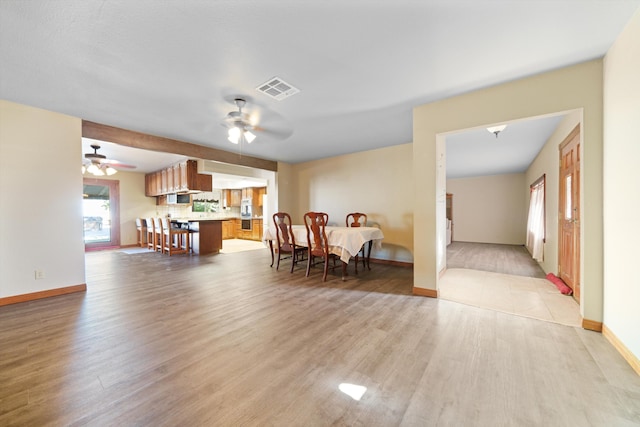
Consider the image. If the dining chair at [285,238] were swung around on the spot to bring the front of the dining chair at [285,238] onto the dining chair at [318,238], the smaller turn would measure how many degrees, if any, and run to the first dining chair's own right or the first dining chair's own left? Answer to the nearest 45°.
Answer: approximately 90° to the first dining chair's own right

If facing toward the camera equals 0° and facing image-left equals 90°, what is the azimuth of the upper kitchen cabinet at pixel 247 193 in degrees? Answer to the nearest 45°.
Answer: approximately 0°

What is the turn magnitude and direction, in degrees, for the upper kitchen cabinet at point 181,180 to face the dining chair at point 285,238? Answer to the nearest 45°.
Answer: approximately 90° to its left

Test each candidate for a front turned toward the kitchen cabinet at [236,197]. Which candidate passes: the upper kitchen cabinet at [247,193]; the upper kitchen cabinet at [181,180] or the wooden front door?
the wooden front door

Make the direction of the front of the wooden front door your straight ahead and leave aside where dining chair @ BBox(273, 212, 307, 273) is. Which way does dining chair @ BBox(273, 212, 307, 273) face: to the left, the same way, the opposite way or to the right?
to the right

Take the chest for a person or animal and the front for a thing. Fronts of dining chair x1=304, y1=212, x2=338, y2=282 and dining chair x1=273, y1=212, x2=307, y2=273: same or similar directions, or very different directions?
same or similar directions

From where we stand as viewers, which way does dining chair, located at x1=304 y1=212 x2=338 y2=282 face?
facing away from the viewer and to the right of the viewer

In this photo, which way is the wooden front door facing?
to the viewer's left

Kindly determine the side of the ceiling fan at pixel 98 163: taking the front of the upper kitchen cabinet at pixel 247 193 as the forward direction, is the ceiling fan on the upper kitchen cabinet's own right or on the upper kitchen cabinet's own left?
on the upper kitchen cabinet's own right

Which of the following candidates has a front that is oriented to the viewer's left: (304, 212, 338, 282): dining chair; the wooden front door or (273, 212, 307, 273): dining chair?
the wooden front door

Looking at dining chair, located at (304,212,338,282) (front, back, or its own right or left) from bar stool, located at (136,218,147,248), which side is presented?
left

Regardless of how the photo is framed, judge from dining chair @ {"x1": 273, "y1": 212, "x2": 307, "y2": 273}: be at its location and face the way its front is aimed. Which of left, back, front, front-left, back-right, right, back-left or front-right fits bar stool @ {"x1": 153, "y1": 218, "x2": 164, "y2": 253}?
left

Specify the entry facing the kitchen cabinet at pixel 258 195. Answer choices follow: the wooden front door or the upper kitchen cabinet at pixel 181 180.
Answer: the wooden front door

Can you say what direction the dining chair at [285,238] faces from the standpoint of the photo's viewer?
facing away from the viewer and to the right of the viewer
